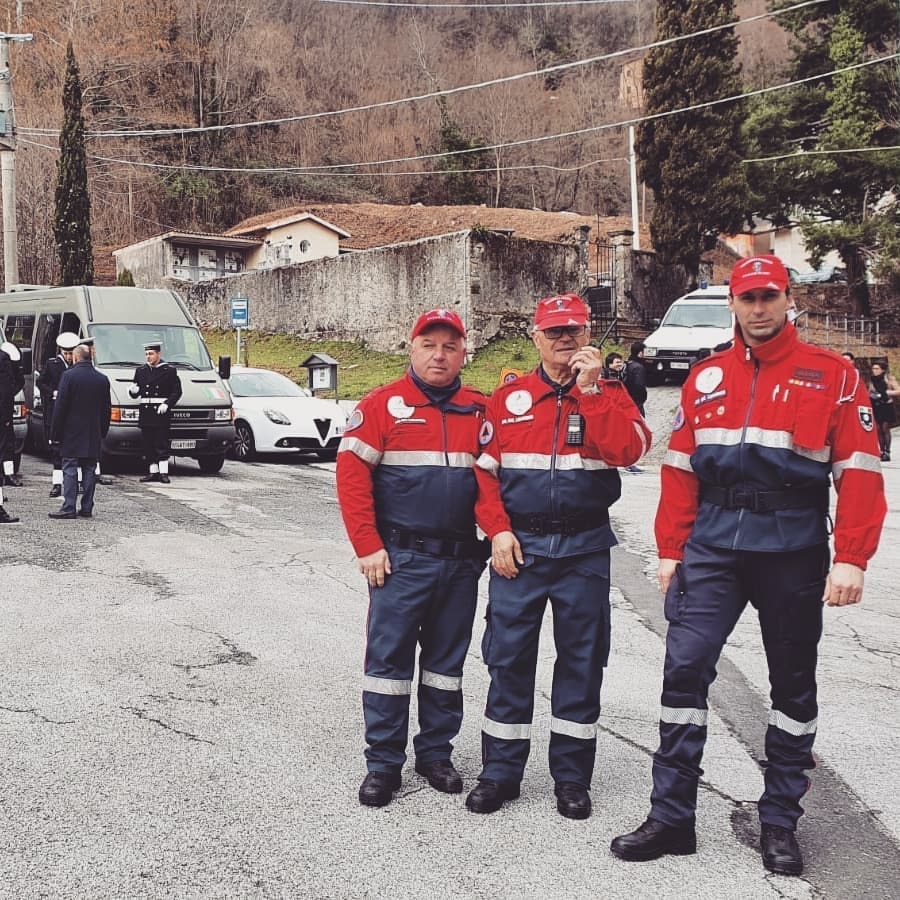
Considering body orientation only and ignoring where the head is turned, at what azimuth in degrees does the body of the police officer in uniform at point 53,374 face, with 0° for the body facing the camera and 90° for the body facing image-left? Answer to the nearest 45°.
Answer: approximately 315°

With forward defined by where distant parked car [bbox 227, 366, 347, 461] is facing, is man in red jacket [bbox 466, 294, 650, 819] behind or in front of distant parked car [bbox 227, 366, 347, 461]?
in front

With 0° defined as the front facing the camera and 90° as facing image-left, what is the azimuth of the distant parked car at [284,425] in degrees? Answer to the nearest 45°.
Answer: approximately 315°

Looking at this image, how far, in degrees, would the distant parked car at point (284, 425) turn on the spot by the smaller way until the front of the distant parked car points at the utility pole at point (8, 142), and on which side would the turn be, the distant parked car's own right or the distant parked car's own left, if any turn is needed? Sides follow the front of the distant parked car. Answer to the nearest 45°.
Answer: approximately 180°

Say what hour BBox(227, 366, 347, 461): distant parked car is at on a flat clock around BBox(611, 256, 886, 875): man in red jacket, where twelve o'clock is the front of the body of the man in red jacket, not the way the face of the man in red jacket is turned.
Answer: The distant parked car is roughly at 5 o'clock from the man in red jacket.

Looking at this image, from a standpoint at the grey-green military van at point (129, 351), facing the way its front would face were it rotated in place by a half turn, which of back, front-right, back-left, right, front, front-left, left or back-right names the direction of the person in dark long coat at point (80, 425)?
back-left

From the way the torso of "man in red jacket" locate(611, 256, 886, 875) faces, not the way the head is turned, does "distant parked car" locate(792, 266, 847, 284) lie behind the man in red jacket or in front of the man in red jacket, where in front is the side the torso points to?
behind

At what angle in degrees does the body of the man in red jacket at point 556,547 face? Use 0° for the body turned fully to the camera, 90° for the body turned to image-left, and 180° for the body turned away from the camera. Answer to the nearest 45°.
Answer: approximately 0°

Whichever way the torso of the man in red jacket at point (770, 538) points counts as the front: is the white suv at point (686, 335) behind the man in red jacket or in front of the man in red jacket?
behind

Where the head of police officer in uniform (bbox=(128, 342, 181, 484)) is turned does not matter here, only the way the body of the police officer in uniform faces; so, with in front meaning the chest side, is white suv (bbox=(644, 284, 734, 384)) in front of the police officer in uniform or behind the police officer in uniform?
behind

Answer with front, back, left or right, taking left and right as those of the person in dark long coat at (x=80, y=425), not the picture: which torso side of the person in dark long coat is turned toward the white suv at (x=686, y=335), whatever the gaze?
right
